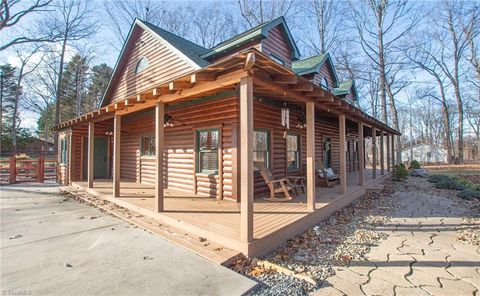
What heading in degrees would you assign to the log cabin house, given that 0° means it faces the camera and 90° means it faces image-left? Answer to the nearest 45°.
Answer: approximately 315°

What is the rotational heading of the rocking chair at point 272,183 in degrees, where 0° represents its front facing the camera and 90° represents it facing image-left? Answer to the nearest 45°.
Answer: approximately 315°

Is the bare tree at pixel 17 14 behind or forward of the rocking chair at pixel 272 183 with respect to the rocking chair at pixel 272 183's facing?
behind

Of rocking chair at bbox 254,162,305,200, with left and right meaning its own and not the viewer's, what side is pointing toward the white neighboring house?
left

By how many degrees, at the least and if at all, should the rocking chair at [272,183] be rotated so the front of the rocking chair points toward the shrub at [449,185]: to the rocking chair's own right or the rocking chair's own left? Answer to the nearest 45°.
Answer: approximately 90° to the rocking chair's own left

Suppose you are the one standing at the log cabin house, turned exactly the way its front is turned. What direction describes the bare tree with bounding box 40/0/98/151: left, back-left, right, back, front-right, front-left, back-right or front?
back

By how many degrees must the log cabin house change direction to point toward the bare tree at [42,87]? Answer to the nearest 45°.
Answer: approximately 180°

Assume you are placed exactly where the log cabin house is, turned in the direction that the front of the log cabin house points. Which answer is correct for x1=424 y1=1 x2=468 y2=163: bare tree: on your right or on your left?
on your left

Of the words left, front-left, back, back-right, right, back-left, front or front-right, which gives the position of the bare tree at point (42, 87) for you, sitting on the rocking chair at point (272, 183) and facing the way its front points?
back

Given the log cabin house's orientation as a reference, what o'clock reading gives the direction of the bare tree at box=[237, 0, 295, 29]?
The bare tree is roughly at 8 o'clock from the log cabin house.

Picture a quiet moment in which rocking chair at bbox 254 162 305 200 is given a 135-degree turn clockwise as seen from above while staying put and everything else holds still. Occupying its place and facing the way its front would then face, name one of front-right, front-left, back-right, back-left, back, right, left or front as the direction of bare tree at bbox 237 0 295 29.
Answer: right

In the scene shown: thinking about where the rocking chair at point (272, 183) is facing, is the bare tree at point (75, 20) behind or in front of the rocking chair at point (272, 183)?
behind

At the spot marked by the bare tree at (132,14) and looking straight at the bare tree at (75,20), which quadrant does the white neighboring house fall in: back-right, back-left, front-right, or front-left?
back-right
